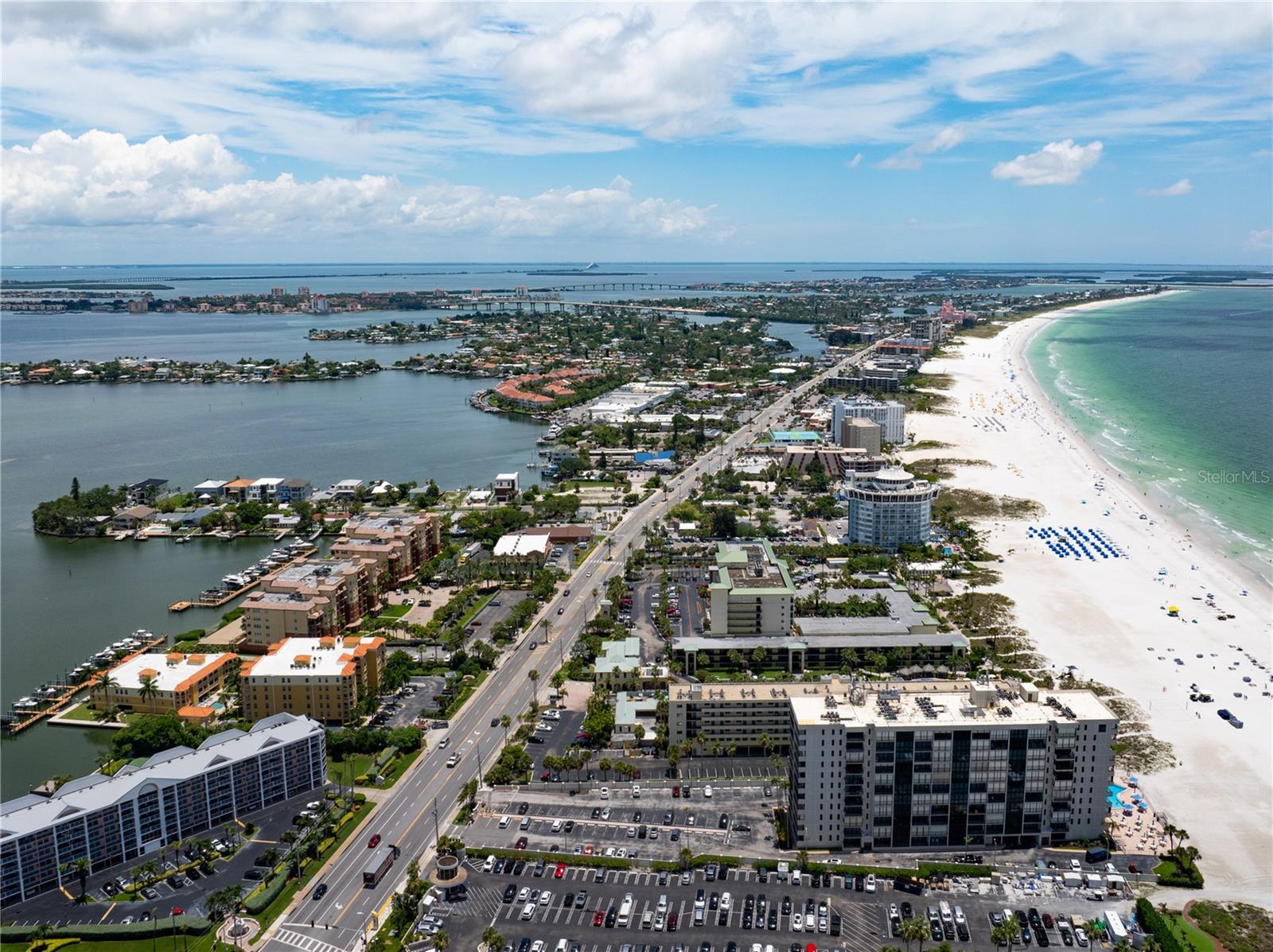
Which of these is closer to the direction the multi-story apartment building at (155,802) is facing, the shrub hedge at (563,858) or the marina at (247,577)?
the shrub hedge

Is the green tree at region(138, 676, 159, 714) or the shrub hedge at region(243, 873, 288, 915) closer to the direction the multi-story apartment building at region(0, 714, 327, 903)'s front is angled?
the shrub hedge

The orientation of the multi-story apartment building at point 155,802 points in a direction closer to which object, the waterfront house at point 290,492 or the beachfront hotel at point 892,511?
the beachfront hotel

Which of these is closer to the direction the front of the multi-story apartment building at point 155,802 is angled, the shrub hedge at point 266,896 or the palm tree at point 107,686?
the shrub hedge

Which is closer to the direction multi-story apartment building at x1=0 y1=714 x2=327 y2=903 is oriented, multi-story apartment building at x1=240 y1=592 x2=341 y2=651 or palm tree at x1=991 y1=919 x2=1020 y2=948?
the palm tree

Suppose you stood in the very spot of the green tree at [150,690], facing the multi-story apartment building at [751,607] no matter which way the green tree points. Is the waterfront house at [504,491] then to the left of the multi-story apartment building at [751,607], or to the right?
left

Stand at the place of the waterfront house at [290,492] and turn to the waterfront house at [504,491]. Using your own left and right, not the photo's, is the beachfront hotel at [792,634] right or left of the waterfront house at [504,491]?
right

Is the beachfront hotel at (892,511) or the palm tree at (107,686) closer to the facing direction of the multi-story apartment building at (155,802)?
the beachfront hotel

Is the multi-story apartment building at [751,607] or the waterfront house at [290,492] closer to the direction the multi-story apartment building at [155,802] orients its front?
the multi-story apartment building

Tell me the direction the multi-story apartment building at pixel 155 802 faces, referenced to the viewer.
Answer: facing the viewer and to the right of the viewer

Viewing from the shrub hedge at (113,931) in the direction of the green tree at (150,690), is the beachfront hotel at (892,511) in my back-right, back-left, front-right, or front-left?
front-right

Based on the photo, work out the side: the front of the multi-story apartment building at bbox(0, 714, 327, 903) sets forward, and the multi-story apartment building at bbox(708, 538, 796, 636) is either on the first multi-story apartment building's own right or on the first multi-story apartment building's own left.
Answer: on the first multi-story apartment building's own left

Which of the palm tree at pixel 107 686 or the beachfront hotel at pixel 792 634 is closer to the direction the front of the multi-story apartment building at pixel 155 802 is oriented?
the beachfront hotel

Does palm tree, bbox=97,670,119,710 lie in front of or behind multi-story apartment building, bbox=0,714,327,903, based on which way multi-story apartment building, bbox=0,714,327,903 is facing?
behind

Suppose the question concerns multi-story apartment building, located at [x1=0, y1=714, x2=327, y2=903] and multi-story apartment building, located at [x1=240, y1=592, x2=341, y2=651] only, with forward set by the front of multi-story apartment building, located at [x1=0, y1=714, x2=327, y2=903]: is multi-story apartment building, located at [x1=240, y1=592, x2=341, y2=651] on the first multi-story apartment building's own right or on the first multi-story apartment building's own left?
on the first multi-story apartment building's own left

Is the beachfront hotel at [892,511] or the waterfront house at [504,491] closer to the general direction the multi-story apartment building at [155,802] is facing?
the beachfront hotel

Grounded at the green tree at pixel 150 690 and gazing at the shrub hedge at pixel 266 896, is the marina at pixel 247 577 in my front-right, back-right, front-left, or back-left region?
back-left
